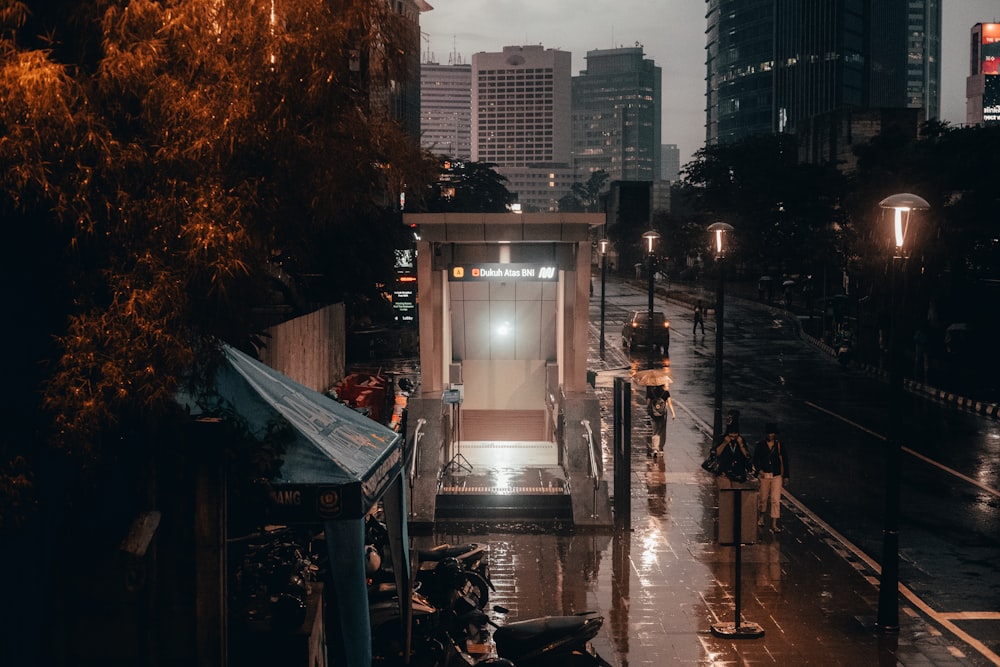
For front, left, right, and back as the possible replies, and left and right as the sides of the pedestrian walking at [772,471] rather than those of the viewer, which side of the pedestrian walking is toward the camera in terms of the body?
front

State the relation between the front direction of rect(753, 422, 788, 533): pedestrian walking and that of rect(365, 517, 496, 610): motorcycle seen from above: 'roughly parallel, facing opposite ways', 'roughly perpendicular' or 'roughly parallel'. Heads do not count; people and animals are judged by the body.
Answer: roughly perpendicular

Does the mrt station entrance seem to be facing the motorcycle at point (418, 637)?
yes

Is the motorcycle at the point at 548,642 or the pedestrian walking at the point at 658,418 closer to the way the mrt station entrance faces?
the motorcycle

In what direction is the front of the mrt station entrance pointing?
toward the camera

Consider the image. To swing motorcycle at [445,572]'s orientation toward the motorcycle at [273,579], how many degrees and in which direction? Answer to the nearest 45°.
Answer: approximately 45° to its left

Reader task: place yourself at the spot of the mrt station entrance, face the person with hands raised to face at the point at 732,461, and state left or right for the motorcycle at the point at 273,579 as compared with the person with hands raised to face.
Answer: right

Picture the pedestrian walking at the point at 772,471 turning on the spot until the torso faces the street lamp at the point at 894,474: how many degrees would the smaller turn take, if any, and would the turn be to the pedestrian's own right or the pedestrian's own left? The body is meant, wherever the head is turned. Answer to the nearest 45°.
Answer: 0° — they already face it

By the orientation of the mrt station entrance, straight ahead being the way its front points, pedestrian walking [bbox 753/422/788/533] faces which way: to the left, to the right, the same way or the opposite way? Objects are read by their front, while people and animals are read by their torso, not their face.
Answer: the same way

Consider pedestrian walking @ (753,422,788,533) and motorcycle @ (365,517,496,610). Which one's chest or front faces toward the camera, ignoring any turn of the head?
the pedestrian walking

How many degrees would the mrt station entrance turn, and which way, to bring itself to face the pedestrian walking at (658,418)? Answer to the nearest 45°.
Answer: approximately 135° to its left

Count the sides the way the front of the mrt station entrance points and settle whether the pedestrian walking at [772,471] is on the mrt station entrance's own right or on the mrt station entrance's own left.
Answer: on the mrt station entrance's own left

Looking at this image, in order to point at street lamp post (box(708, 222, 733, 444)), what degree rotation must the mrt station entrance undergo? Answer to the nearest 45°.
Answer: approximately 135° to its left

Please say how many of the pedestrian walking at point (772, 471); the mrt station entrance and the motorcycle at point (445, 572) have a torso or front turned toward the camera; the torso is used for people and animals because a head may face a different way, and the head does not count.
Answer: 2

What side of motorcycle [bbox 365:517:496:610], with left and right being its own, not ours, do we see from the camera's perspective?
left
